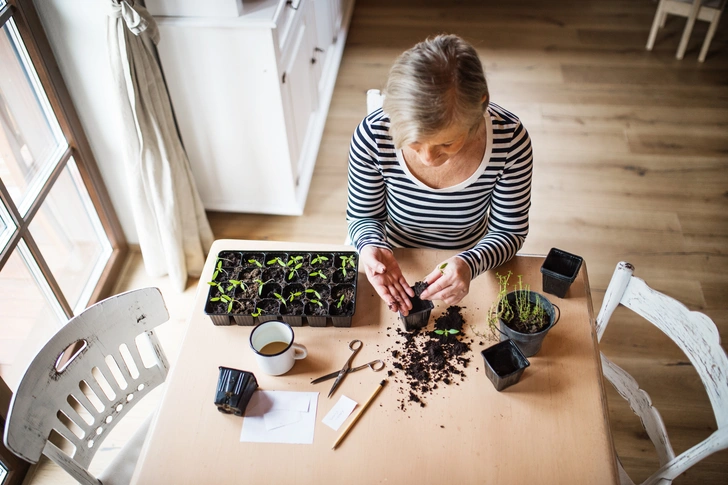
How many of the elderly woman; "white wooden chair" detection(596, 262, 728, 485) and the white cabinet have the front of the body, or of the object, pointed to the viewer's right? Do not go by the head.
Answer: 1

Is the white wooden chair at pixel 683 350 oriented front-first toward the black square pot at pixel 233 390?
yes

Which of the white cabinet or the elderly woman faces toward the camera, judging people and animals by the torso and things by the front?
the elderly woman

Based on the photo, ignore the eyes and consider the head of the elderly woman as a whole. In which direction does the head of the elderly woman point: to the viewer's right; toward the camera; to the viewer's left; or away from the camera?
toward the camera

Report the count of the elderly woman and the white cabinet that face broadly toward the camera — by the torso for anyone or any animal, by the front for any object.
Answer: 1

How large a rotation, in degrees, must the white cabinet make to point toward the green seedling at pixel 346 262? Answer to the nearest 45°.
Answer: approximately 90° to its right

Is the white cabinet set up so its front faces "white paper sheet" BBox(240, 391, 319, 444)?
no

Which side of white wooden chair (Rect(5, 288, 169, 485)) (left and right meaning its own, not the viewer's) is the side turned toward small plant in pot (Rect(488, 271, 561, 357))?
front

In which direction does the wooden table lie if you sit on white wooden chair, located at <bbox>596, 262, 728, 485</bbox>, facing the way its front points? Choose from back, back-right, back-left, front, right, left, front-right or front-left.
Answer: front

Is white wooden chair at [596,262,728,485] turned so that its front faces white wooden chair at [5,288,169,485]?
yes

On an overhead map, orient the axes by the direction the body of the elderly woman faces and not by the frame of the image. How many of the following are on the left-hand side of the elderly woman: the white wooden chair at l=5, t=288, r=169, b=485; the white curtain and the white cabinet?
0

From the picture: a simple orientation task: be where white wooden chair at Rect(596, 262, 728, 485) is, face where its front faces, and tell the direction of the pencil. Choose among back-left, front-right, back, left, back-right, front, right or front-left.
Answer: front

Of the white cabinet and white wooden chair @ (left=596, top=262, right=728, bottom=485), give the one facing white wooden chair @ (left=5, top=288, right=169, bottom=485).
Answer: white wooden chair @ (left=596, top=262, right=728, bottom=485)

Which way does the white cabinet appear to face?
to the viewer's right

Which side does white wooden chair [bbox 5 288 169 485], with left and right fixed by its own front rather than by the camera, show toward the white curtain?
left

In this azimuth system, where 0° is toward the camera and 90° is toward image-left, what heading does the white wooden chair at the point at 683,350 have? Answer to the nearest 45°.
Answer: approximately 45°

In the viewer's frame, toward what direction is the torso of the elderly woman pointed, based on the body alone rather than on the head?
toward the camera

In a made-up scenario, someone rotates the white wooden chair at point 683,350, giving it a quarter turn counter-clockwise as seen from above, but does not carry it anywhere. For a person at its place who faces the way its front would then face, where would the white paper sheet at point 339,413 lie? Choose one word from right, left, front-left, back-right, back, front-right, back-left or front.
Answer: right
